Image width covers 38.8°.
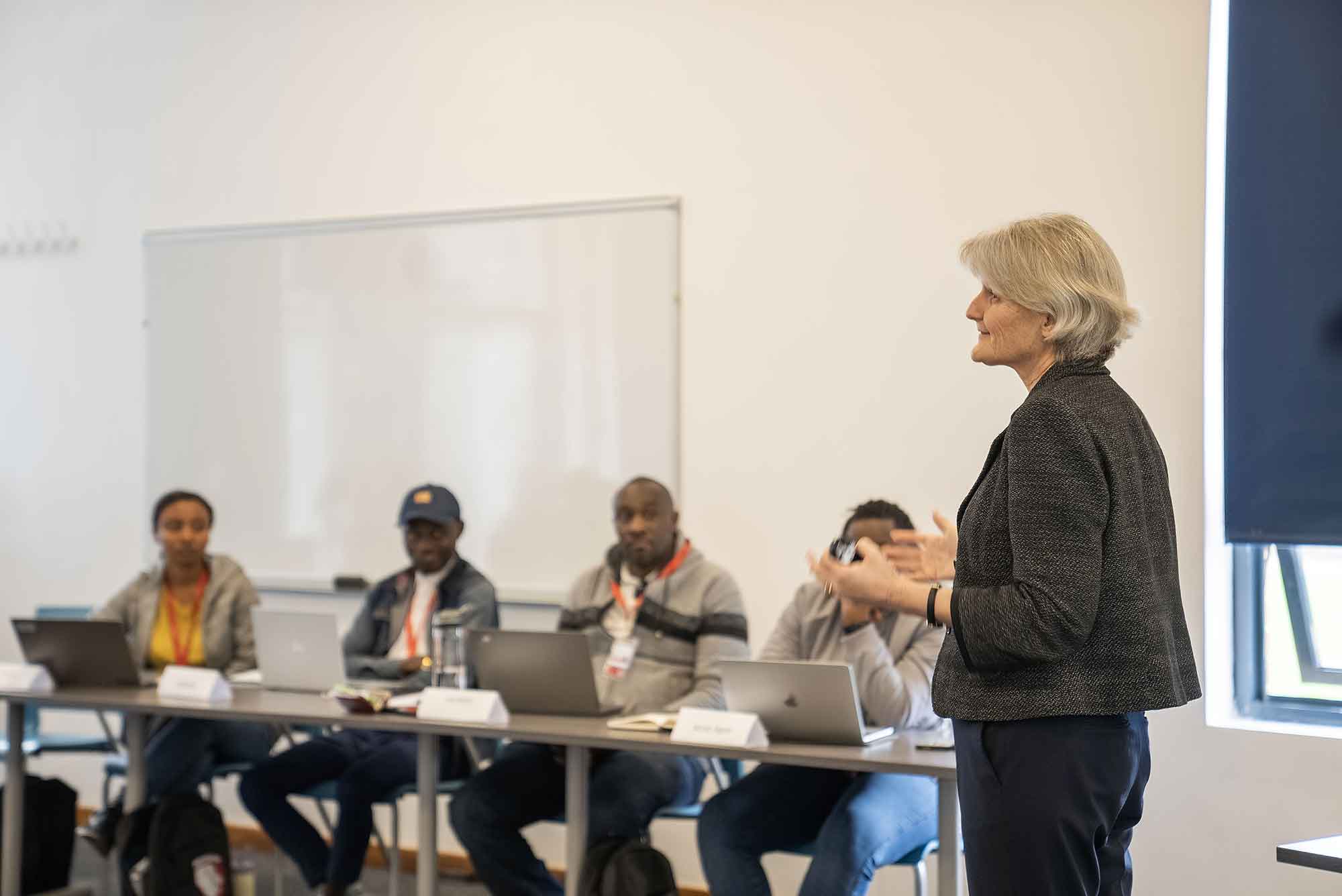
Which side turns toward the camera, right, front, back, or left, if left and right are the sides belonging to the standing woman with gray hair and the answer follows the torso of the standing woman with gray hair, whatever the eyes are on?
left

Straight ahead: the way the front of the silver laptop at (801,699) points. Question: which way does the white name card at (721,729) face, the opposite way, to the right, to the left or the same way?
the opposite way

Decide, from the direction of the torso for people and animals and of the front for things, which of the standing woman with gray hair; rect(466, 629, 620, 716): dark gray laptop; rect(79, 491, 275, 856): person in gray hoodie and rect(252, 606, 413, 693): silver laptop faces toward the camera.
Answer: the person in gray hoodie

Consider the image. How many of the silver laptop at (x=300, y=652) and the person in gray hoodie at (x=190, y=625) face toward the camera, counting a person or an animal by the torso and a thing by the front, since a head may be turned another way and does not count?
1

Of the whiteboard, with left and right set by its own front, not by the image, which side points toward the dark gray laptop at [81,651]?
front

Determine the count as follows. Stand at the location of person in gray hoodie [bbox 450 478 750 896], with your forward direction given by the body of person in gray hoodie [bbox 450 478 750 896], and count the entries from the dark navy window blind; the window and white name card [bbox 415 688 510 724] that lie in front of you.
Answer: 1

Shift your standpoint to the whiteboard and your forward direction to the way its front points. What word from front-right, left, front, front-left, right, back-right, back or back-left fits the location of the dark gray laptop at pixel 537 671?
front-left

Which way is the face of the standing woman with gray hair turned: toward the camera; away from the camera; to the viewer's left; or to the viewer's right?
to the viewer's left

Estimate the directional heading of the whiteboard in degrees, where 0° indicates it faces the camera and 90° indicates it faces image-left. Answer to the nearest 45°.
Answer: approximately 45°

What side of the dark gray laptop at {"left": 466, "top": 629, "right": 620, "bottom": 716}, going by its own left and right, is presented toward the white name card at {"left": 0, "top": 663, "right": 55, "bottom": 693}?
left
